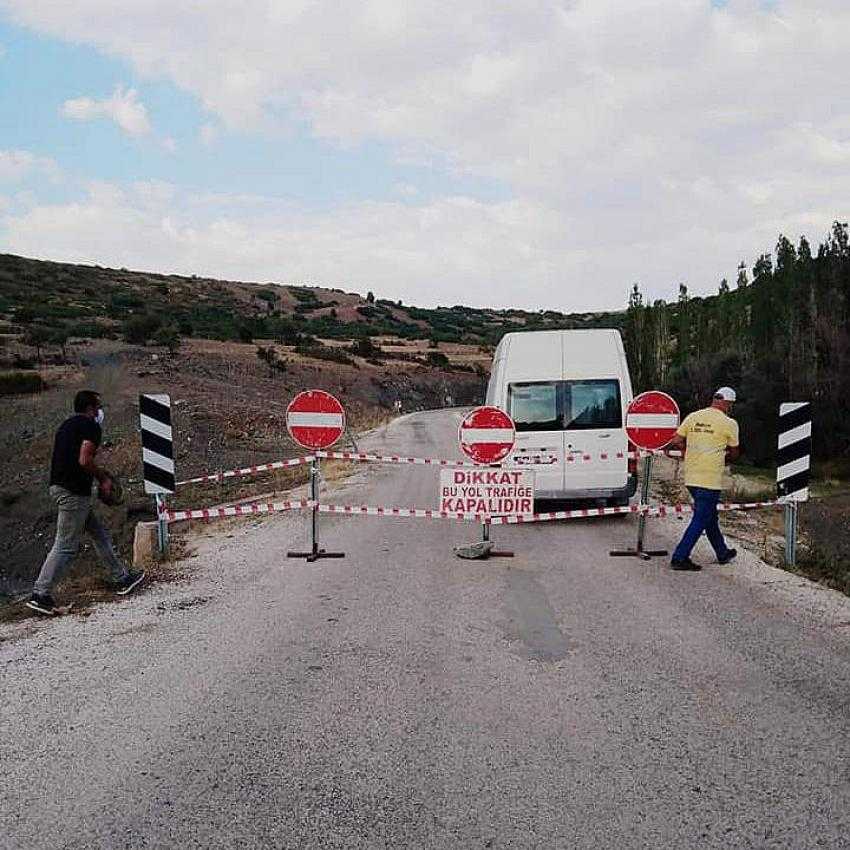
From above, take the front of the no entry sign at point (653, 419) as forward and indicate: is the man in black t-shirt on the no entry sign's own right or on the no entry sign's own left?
on the no entry sign's own right

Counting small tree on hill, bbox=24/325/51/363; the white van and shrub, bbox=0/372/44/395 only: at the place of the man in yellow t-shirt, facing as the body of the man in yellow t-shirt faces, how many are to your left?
3

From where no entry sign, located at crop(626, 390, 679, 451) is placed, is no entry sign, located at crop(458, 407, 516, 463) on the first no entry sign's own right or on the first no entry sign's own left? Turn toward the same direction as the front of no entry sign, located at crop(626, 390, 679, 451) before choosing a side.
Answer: on the first no entry sign's own right

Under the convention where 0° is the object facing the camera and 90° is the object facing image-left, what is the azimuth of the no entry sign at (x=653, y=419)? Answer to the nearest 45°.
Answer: approximately 0°

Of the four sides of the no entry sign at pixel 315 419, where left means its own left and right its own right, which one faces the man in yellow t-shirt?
left

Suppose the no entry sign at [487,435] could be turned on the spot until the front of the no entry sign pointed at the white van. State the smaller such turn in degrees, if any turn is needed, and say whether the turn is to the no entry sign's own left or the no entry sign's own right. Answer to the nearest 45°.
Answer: approximately 135° to the no entry sign's own left

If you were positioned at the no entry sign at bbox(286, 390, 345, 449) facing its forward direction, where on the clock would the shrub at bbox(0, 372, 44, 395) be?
The shrub is roughly at 5 o'clock from the no entry sign.

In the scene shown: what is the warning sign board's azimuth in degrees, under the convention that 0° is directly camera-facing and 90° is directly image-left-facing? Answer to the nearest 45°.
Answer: approximately 0°

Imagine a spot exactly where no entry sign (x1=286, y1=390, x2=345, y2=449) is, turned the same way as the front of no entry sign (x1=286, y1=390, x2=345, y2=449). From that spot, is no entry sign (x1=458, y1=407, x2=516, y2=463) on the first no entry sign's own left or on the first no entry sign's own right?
on the first no entry sign's own left
